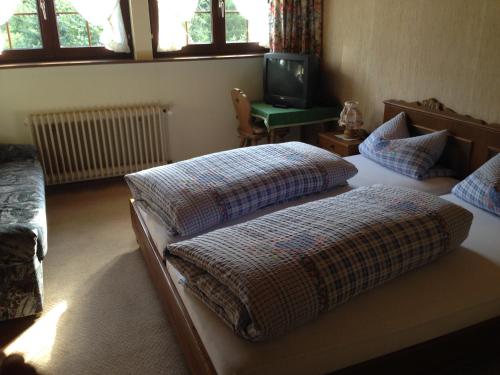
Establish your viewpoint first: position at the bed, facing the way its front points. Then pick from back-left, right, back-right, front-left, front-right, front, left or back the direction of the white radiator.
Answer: right

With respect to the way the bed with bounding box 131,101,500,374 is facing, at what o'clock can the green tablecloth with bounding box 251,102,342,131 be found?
The green tablecloth is roughly at 4 o'clock from the bed.

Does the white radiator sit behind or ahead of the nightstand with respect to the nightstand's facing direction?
ahead

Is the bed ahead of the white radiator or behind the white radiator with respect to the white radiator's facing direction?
ahead

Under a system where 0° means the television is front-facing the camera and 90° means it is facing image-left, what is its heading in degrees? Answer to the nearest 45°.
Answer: approximately 45°

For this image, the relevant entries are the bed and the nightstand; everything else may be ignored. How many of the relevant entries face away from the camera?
0

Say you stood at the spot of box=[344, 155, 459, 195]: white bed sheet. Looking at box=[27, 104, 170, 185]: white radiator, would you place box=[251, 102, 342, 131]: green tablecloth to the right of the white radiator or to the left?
right

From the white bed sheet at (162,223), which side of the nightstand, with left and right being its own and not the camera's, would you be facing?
front

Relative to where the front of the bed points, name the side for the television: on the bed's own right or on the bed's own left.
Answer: on the bed's own right

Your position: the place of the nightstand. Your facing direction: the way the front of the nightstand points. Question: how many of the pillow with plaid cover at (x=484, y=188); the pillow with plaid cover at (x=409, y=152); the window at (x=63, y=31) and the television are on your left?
2

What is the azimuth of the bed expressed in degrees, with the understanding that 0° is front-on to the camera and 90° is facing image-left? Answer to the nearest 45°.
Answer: approximately 45°

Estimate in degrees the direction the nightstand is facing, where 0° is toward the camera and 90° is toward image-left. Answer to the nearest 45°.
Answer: approximately 45°

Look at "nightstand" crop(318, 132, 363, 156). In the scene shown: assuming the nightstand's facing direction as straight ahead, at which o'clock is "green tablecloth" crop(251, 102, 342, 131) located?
The green tablecloth is roughly at 3 o'clock from the nightstand.

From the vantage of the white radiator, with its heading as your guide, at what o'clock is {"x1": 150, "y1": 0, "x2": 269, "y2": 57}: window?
The window is roughly at 10 o'clock from the white radiator.

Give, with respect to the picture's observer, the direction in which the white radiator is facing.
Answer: facing the viewer and to the right of the viewer
